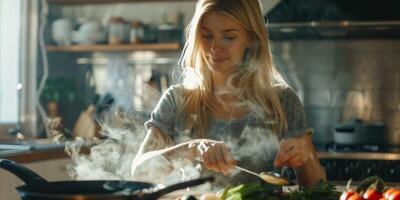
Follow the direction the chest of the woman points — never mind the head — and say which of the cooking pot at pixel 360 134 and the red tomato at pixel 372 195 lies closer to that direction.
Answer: the red tomato

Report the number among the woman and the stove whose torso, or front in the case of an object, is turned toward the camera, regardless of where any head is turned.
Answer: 2

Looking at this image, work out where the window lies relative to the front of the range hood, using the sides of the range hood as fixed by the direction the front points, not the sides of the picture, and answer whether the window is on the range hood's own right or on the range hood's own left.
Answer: on the range hood's own right

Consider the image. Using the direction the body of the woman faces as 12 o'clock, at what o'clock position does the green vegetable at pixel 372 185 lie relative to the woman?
The green vegetable is roughly at 10 o'clock from the woman.

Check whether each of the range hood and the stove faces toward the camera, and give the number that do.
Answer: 2

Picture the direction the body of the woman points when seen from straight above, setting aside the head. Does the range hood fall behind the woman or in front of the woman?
behind

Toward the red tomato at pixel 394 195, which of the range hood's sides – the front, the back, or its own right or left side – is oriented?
front

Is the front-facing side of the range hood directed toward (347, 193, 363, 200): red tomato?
yes

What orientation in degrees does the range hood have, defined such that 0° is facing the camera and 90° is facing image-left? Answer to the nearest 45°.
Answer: approximately 0°

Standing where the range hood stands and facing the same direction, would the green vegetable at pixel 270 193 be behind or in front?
in front

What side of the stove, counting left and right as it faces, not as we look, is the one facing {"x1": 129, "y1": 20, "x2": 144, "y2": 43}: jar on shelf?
right

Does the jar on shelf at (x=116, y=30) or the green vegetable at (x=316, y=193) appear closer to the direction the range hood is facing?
the green vegetable
